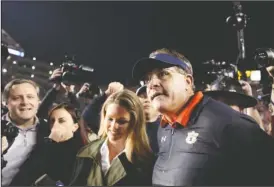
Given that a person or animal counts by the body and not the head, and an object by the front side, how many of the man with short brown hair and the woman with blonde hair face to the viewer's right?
0

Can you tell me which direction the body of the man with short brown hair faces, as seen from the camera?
toward the camera

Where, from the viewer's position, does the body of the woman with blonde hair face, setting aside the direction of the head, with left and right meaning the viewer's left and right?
facing the viewer and to the left of the viewer

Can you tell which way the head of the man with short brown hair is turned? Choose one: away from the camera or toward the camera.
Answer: toward the camera

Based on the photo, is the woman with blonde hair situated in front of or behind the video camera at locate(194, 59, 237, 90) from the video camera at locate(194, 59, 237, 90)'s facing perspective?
in front

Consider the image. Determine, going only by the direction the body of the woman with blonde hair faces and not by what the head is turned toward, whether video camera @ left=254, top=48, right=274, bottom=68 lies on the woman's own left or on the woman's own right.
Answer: on the woman's own left

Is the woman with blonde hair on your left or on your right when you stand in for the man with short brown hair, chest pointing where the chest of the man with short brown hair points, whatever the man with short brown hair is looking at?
on your left
